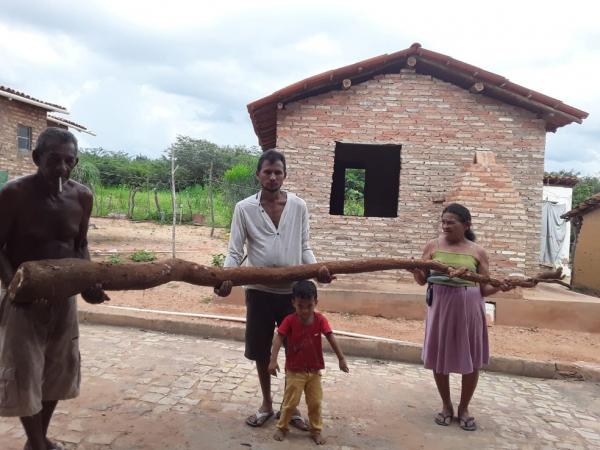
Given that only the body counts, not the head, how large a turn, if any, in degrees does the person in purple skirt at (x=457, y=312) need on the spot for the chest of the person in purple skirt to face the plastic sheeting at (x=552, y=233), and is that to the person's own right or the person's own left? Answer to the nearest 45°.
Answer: approximately 180°

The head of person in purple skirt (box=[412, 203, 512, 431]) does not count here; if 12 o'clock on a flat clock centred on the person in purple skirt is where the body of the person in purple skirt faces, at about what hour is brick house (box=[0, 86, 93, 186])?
The brick house is roughly at 4 o'clock from the person in purple skirt.

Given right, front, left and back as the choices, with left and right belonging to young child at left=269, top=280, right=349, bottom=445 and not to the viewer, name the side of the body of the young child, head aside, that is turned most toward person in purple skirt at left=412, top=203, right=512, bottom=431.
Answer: left

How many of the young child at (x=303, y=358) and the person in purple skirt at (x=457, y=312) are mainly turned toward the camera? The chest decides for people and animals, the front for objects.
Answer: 2

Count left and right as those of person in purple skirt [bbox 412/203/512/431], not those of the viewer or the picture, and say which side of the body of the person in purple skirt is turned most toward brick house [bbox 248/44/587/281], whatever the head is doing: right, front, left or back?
back

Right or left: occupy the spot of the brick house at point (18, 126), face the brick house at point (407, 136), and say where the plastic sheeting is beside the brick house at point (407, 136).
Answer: left

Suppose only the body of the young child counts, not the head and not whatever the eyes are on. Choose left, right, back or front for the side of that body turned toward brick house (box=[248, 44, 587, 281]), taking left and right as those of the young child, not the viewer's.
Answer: back

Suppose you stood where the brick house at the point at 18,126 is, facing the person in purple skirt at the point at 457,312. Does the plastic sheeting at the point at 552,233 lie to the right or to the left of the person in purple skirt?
left

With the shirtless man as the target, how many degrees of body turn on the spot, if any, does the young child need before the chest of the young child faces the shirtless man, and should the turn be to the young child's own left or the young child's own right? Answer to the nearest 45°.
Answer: approximately 45° to the young child's own right

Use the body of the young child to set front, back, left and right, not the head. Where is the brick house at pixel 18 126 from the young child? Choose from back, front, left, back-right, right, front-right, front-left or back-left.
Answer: back-right

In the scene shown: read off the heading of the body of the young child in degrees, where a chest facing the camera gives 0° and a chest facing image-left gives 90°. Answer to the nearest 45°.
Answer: approximately 0°
